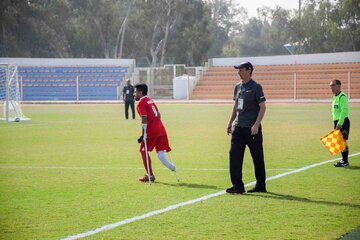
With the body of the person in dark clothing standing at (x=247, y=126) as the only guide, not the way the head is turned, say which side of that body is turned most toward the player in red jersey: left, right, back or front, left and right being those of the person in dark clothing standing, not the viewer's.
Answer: right

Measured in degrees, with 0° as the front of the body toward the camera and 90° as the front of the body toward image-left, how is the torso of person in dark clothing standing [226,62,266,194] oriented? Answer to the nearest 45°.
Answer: approximately 45°

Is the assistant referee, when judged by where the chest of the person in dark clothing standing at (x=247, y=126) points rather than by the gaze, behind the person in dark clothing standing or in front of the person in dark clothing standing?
behind

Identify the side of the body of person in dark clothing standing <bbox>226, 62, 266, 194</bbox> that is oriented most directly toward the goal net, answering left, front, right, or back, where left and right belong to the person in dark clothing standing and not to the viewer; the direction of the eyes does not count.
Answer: right
